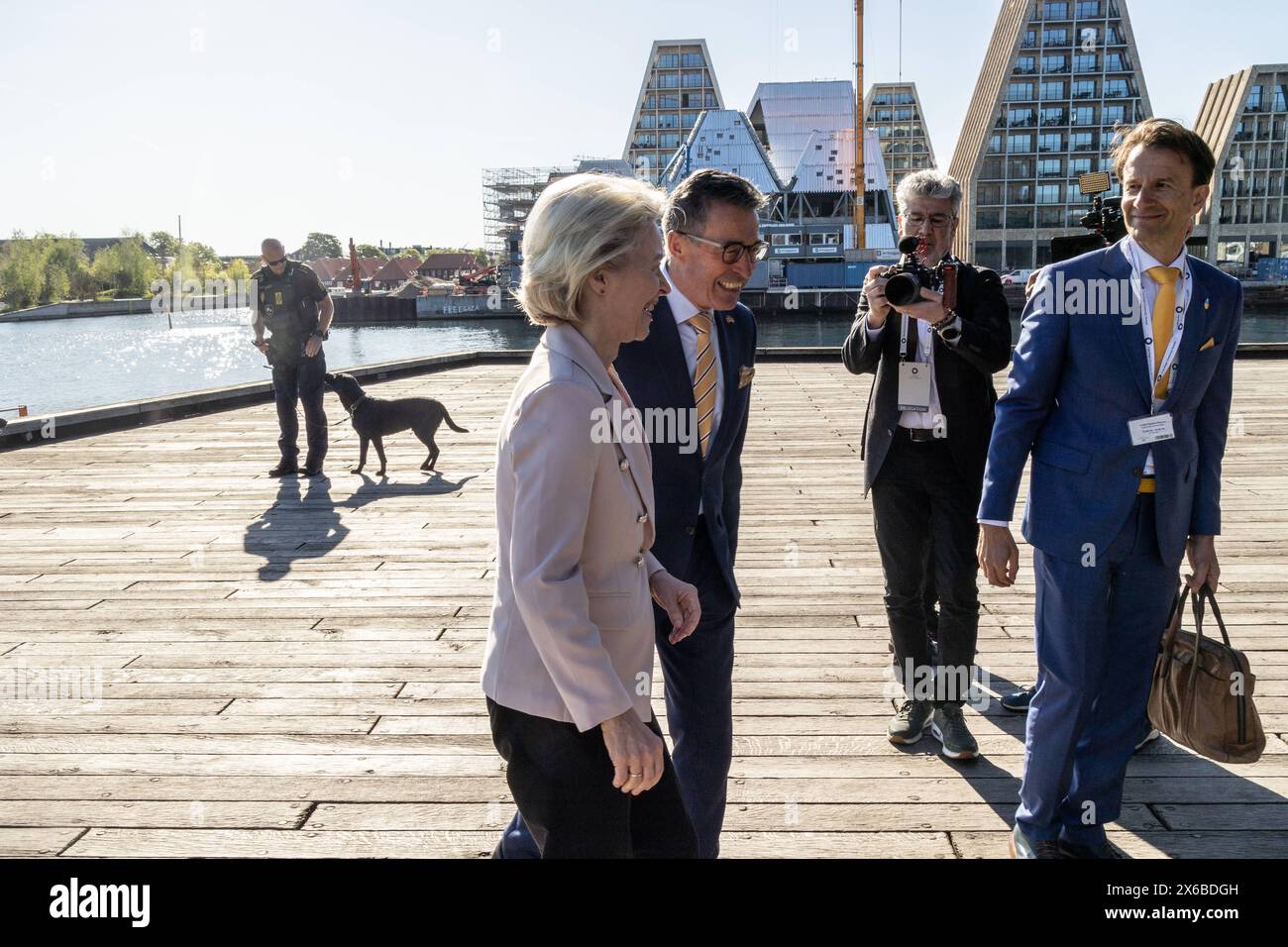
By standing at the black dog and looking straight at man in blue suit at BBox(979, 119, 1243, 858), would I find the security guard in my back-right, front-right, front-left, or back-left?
back-right

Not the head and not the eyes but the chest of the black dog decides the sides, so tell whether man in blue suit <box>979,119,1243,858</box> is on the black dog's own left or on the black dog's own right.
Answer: on the black dog's own left

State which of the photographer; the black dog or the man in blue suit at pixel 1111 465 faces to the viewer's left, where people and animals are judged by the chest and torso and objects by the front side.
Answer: the black dog

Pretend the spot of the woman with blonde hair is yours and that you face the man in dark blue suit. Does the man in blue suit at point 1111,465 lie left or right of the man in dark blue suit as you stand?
right

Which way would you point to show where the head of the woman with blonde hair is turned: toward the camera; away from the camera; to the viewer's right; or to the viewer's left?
to the viewer's right

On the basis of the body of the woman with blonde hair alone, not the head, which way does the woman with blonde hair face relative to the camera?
to the viewer's right

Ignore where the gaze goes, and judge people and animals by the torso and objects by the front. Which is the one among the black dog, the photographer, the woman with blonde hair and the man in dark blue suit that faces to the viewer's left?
the black dog

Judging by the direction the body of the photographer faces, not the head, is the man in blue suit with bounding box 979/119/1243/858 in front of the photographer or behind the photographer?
in front

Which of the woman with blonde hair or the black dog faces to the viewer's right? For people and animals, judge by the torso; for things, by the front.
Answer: the woman with blonde hair

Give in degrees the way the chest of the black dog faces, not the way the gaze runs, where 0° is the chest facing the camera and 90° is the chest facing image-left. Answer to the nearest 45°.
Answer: approximately 90°

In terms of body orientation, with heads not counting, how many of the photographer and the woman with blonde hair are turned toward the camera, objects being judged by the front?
1
